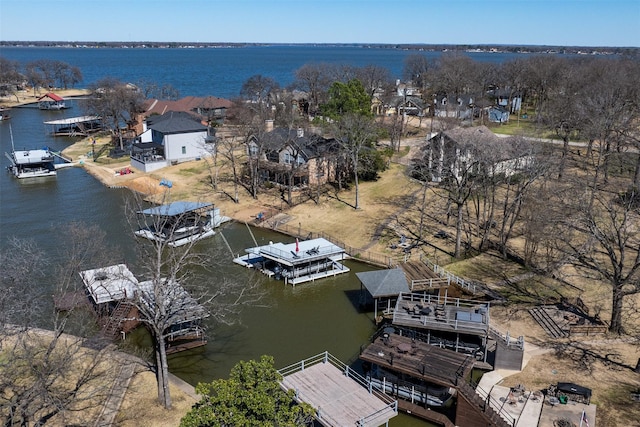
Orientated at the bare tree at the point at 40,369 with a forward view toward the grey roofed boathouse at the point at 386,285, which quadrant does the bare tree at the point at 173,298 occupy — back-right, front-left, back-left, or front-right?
front-left

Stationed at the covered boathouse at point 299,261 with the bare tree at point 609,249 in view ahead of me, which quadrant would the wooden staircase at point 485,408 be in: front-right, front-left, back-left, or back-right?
front-right

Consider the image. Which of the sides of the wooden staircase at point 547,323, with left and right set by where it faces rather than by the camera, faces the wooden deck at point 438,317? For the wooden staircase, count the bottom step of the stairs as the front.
front

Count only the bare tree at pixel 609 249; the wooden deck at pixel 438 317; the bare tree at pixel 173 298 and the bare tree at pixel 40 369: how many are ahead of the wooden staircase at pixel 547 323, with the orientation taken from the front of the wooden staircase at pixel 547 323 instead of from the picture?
3

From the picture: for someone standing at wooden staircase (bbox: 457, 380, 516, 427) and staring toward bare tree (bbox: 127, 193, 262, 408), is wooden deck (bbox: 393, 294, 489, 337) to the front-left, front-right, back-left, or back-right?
front-right

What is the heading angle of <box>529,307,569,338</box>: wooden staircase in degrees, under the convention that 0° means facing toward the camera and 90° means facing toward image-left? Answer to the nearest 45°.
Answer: approximately 45°

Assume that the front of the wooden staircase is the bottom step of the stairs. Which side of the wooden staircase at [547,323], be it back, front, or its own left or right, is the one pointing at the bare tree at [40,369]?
front

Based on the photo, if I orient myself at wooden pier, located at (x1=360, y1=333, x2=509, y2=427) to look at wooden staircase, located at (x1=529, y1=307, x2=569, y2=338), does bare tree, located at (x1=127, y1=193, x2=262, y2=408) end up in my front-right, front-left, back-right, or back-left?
back-left

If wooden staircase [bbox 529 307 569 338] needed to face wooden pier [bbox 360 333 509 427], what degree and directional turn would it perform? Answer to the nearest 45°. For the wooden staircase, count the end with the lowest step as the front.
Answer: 0° — it already faces it

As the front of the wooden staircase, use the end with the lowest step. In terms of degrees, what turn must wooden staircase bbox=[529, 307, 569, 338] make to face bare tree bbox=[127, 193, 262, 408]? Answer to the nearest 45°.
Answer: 0° — it already faces it

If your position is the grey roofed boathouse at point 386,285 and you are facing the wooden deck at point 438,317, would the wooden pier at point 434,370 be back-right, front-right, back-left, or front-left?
front-right

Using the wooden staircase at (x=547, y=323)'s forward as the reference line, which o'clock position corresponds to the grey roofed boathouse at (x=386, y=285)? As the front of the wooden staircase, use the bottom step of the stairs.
The grey roofed boathouse is roughly at 1 o'clock from the wooden staircase.

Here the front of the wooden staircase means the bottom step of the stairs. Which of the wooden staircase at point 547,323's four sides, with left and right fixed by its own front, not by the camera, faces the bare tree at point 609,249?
back
